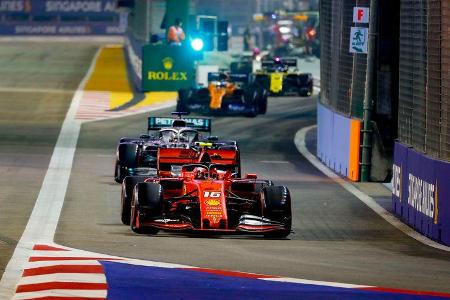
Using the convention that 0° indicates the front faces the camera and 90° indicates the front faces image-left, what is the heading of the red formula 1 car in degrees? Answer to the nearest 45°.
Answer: approximately 0°

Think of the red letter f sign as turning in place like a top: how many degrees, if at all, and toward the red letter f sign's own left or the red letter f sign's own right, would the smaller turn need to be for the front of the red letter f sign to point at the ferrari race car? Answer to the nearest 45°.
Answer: approximately 45° to the red letter f sign's own right

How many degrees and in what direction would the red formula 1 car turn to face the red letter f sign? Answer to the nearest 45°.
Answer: approximately 180°

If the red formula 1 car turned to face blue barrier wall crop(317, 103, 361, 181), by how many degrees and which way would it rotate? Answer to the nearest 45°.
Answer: approximately 180°

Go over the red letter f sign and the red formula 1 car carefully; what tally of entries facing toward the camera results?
2

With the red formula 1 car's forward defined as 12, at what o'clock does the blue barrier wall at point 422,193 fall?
The blue barrier wall is roughly at 8 o'clock from the red formula 1 car.

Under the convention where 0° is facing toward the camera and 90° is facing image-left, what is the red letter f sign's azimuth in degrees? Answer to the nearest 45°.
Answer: approximately 0°
